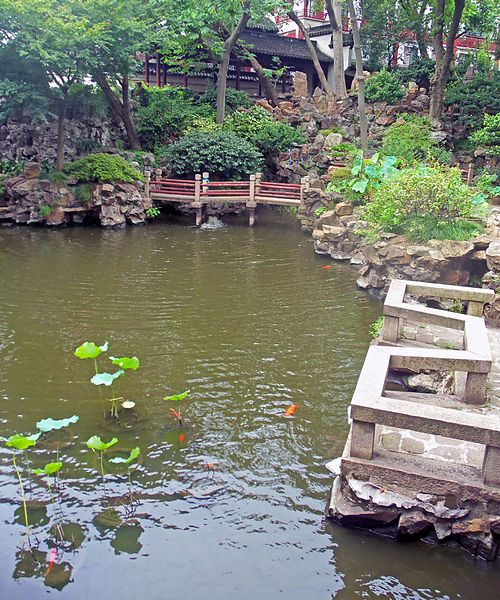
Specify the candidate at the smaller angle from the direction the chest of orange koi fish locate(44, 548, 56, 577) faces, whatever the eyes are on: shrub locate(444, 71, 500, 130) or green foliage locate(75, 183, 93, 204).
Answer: the green foliage

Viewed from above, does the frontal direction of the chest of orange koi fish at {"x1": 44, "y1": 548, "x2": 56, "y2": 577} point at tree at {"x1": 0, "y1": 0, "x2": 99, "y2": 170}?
yes

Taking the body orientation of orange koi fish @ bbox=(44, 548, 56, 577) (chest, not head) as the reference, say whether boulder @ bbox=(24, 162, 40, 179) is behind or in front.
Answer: in front

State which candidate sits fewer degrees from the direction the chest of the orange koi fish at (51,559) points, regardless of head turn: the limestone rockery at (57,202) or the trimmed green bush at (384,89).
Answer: the limestone rockery

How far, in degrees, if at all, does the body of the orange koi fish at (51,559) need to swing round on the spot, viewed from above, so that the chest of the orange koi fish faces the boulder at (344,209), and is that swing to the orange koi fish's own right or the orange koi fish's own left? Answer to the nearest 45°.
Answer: approximately 45° to the orange koi fish's own right

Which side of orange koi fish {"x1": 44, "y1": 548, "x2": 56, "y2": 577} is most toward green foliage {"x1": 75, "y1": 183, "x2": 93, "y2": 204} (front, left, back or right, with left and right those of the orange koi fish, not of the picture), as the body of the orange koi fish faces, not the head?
front

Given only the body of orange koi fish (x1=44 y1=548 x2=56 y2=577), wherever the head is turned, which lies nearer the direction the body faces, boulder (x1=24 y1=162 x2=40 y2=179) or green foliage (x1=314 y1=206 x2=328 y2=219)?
the boulder

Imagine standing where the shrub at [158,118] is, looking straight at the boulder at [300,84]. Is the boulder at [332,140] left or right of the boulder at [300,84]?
right

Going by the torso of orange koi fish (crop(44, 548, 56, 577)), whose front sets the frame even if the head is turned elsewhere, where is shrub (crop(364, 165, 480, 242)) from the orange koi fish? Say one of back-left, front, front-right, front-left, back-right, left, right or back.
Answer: front-right

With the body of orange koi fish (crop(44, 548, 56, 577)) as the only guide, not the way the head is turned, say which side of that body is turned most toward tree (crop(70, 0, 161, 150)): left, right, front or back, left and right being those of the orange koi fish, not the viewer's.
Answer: front

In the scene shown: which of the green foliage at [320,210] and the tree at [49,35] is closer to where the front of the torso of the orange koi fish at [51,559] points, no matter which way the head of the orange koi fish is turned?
the tree

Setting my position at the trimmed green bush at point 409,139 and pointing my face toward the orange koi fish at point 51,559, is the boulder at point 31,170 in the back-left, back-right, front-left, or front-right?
front-right

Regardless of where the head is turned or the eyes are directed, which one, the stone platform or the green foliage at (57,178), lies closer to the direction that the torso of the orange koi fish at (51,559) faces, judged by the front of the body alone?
the green foliage

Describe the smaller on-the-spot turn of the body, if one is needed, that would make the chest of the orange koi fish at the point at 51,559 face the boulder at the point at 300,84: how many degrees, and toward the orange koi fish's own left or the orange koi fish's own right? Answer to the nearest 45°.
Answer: approximately 45° to the orange koi fish's own right

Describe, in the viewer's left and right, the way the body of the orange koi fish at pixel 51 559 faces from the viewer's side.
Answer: facing away from the viewer
